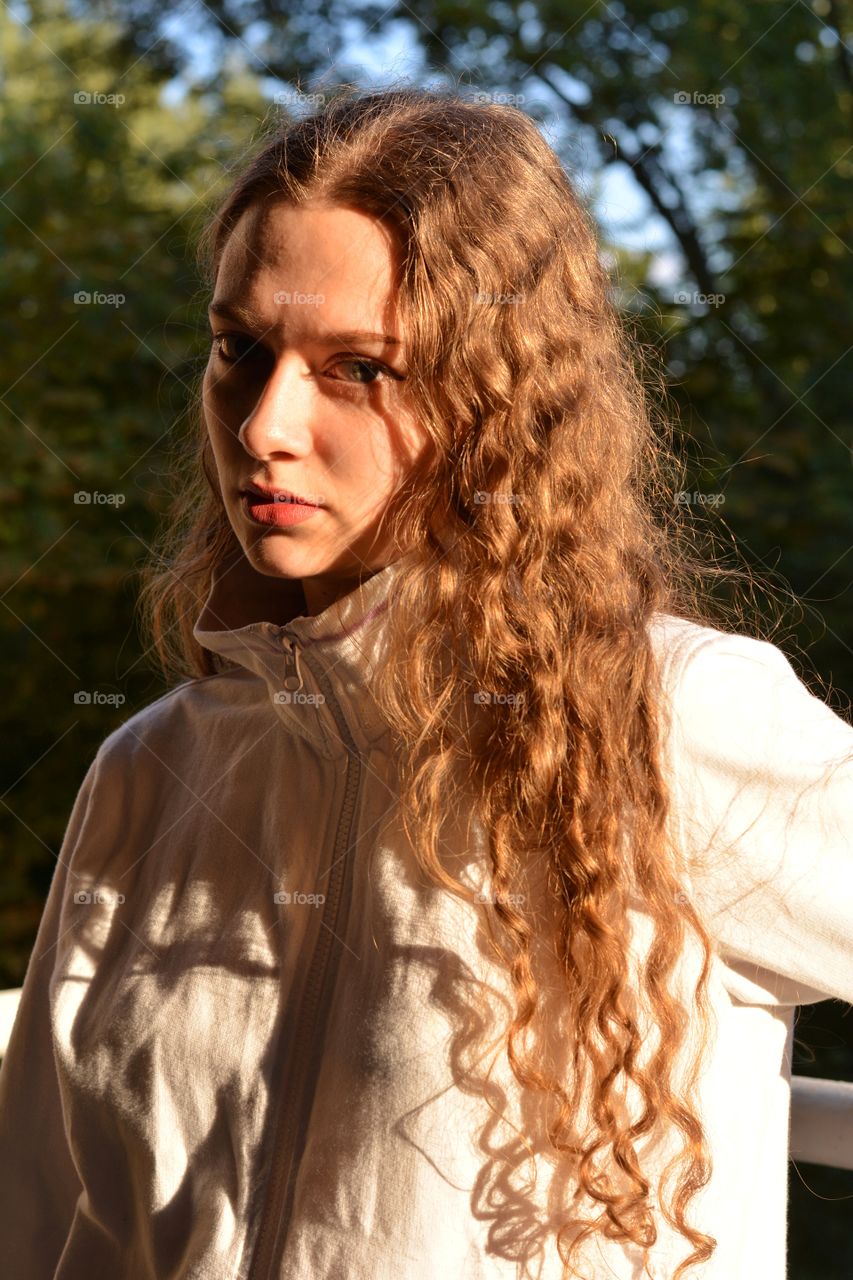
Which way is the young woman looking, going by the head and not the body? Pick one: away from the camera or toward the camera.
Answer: toward the camera

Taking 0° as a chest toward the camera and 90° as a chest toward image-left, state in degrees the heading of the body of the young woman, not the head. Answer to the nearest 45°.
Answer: approximately 45°

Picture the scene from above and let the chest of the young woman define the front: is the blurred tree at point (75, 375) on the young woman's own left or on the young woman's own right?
on the young woman's own right
